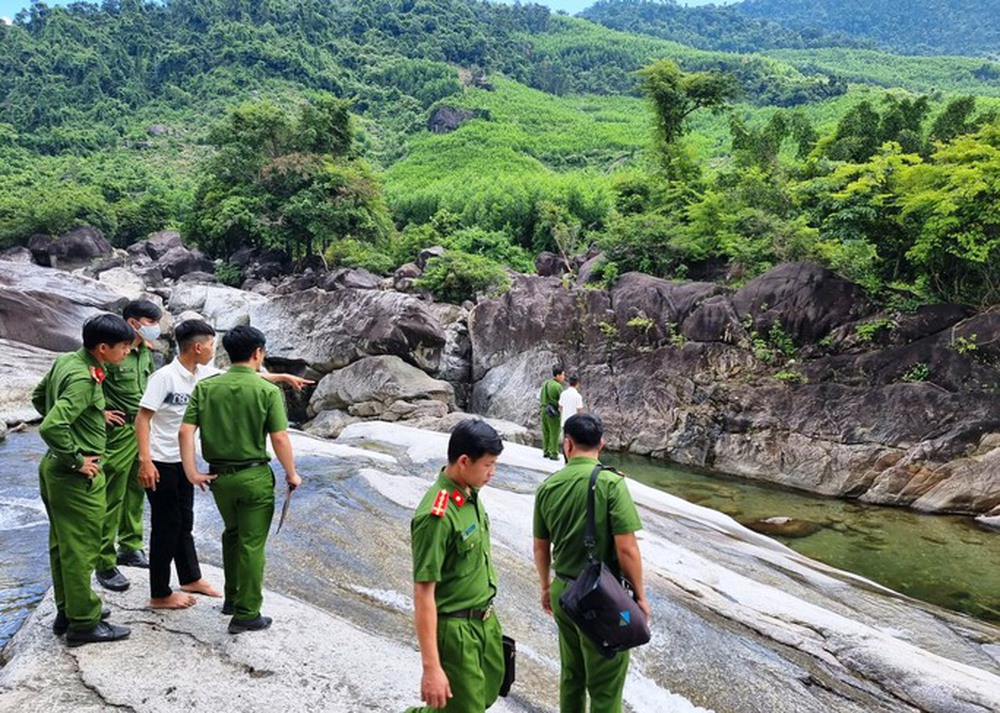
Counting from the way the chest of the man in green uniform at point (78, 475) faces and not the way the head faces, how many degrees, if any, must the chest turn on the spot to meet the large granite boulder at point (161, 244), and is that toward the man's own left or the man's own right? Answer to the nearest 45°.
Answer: approximately 90° to the man's own left

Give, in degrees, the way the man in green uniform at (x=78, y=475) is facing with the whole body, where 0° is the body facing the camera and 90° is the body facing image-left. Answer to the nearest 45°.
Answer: approximately 270°

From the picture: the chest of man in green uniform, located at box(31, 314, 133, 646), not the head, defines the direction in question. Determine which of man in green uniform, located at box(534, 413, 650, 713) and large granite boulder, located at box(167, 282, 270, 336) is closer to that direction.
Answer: the man in green uniform

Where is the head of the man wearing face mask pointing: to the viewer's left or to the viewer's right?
to the viewer's right

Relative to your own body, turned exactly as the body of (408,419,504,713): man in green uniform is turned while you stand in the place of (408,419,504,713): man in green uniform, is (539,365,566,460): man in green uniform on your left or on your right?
on your left

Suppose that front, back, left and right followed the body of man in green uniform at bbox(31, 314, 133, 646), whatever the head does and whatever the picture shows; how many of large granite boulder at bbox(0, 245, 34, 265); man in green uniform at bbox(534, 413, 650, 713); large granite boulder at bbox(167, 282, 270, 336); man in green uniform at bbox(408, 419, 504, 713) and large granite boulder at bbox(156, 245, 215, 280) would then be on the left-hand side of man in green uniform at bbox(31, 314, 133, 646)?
3

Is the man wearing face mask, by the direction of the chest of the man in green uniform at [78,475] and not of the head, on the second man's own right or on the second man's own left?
on the second man's own left

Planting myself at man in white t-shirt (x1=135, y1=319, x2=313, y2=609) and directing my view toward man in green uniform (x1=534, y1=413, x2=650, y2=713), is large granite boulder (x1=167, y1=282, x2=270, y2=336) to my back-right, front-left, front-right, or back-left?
back-left

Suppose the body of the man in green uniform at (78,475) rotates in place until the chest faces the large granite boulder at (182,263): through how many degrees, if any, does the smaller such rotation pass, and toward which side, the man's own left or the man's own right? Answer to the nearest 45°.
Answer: approximately 90° to the man's own left

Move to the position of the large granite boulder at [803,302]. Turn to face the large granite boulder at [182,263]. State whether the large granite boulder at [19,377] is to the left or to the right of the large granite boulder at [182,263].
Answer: left

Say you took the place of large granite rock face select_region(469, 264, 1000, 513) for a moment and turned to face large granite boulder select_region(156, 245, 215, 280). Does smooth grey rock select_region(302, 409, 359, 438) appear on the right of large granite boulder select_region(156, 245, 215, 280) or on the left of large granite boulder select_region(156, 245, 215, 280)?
left
